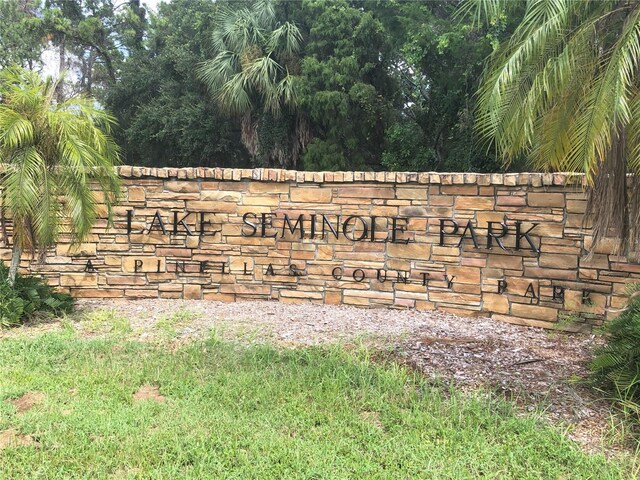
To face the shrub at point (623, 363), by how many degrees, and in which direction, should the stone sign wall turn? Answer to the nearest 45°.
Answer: approximately 45° to its left

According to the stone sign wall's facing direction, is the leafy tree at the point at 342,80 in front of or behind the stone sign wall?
behind

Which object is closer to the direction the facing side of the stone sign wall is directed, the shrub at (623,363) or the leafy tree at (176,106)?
the shrub

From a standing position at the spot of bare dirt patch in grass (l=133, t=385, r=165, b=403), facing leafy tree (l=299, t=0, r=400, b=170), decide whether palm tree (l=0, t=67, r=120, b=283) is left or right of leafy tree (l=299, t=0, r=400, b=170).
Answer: left

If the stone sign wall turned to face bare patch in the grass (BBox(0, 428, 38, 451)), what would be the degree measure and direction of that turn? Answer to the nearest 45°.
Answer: approximately 45° to its right

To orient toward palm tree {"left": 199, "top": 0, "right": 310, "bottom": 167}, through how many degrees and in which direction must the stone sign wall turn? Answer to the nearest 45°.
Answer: approximately 180°

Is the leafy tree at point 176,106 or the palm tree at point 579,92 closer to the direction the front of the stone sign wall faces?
the palm tree

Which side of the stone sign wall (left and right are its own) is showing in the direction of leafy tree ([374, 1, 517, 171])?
back

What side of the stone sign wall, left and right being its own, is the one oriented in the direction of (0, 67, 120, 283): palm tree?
right

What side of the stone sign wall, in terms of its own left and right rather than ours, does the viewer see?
front

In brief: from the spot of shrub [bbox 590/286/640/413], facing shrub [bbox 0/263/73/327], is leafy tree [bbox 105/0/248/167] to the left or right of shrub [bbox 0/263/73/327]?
right

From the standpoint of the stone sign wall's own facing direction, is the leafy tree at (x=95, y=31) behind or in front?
behind

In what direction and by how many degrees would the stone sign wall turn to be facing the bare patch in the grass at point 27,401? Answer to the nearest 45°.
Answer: approximately 45° to its right
